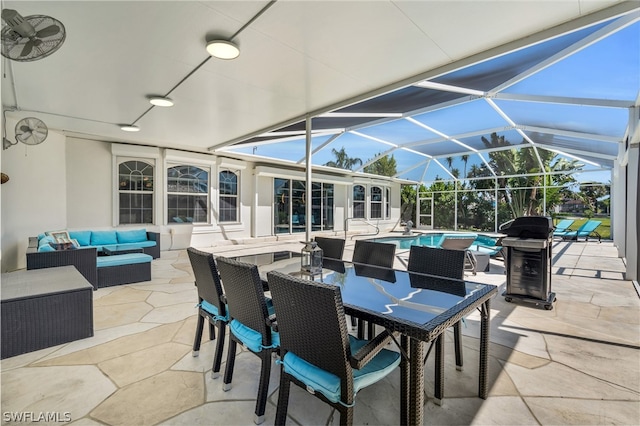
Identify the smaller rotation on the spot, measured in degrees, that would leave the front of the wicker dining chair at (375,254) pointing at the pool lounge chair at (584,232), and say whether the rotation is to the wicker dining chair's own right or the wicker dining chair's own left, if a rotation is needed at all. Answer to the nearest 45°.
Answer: approximately 180°

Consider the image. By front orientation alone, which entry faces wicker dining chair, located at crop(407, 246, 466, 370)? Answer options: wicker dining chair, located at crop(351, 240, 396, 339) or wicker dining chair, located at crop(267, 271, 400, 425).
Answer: wicker dining chair, located at crop(267, 271, 400, 425)

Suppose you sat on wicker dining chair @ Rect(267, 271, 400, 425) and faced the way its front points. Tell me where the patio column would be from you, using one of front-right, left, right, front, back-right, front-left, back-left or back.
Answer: front-left

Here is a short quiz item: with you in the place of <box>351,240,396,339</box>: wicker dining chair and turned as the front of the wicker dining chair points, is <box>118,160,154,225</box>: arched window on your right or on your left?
on your right

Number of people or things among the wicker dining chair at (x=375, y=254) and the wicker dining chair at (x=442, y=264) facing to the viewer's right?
0

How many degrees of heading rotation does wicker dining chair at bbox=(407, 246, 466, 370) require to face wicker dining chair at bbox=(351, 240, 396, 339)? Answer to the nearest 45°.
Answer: approximately 90° to its right

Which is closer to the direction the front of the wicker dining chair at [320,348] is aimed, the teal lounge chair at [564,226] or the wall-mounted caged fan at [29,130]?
the teal lounge chair

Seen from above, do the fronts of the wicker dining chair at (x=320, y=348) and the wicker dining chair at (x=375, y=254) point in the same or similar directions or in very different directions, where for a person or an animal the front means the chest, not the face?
very different directions

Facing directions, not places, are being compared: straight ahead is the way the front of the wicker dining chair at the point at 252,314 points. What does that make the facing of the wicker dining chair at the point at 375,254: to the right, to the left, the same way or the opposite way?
the opposite way

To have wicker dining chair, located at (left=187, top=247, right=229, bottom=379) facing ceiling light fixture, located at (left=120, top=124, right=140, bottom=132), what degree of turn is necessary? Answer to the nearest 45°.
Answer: approximately 45° to its left

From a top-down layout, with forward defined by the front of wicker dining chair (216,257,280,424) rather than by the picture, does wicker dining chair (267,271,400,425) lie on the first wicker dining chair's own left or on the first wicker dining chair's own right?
on the first wicker dining chair's own right

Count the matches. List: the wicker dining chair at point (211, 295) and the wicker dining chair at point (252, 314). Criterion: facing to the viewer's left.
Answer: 0

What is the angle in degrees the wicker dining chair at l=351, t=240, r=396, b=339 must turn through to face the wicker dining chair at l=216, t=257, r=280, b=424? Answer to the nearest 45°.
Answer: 0° — it already faces it

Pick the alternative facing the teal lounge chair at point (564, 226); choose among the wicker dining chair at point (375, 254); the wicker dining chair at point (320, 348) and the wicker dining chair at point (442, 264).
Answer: the wicker dining chair at point (320, 348)
